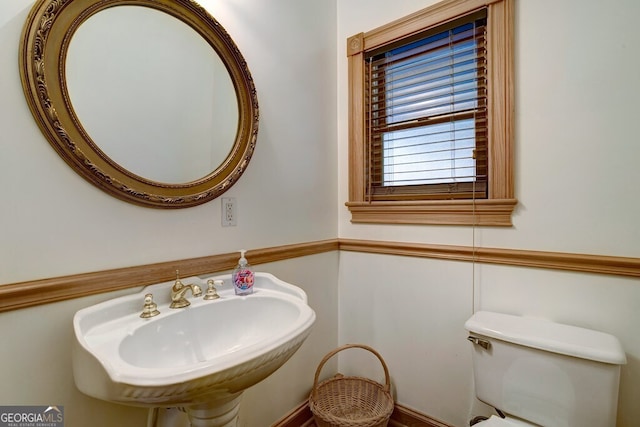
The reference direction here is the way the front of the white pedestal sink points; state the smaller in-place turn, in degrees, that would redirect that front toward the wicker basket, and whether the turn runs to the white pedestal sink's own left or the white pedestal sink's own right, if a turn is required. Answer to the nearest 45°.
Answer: approximately 90° to the white pedestal sink's own left

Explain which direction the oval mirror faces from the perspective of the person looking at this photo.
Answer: facing the viewer and to the right of the viewer

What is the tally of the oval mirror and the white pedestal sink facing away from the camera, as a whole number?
0

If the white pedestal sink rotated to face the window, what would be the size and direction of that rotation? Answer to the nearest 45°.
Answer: approximately 45° to its left
